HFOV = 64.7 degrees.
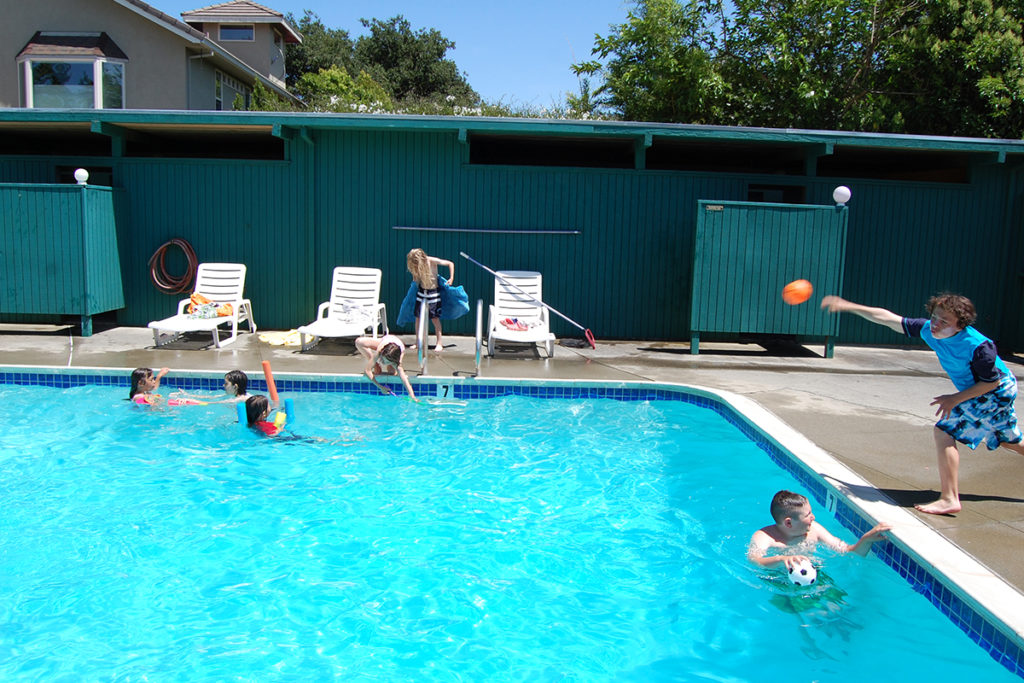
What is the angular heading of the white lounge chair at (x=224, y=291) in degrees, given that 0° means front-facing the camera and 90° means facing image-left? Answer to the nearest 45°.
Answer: approximately 45°

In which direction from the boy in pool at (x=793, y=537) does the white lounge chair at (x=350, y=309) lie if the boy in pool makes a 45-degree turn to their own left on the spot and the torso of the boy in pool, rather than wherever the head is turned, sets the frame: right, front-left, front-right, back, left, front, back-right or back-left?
back-left

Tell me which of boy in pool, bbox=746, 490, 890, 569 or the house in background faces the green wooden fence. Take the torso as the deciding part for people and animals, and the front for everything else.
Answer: the house in background

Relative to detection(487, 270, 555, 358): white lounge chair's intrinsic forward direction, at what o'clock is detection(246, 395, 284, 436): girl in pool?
The girl in pool is roughly at 1 o'clock from the white lounge chair.

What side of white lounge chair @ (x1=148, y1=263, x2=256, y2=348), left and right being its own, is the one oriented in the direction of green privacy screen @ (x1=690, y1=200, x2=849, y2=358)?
left

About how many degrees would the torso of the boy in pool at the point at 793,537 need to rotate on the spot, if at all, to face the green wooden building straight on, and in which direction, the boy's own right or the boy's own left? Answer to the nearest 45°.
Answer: approximately 180°

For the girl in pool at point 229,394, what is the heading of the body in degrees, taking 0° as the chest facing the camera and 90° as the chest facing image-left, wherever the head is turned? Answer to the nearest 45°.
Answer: approximately 90°

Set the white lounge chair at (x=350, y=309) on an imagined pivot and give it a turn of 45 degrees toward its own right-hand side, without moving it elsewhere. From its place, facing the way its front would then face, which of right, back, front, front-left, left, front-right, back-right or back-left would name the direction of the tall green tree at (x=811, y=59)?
back-right

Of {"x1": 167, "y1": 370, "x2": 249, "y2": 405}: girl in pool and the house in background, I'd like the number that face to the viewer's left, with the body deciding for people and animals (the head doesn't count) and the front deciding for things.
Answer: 1

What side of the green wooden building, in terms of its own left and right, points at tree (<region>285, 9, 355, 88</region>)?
back

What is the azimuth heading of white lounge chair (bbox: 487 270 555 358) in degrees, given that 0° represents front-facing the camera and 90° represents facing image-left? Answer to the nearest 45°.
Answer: approximately 0°
